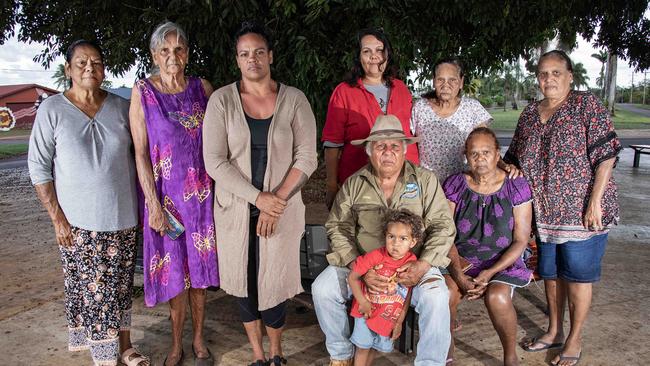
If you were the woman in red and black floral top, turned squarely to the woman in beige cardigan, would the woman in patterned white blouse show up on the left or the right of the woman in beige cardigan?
right

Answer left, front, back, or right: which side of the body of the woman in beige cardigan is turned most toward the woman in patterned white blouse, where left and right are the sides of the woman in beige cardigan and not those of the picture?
left

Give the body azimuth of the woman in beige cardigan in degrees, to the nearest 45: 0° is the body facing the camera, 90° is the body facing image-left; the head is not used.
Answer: approximately 0°

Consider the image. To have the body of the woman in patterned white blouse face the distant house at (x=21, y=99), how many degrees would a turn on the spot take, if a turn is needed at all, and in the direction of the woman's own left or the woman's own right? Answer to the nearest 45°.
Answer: approximately 135° to the woman's own right

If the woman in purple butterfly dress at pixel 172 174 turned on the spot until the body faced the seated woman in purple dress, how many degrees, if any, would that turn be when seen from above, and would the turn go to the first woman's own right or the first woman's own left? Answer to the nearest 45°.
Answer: approximately 90° to the first woman's own left

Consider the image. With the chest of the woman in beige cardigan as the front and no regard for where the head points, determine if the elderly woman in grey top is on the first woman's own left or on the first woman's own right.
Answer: on the first woman's own right

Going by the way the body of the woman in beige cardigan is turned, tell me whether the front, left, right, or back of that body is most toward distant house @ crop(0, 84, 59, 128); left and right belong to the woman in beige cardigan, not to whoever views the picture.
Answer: back

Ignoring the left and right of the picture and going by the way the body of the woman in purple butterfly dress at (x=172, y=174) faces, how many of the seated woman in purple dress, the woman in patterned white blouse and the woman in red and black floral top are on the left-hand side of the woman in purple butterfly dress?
3

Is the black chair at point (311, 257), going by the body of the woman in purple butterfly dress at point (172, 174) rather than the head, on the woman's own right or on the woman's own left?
on the woman's own left

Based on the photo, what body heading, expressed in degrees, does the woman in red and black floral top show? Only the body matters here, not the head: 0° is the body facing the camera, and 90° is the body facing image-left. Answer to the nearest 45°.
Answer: approximately 45°
